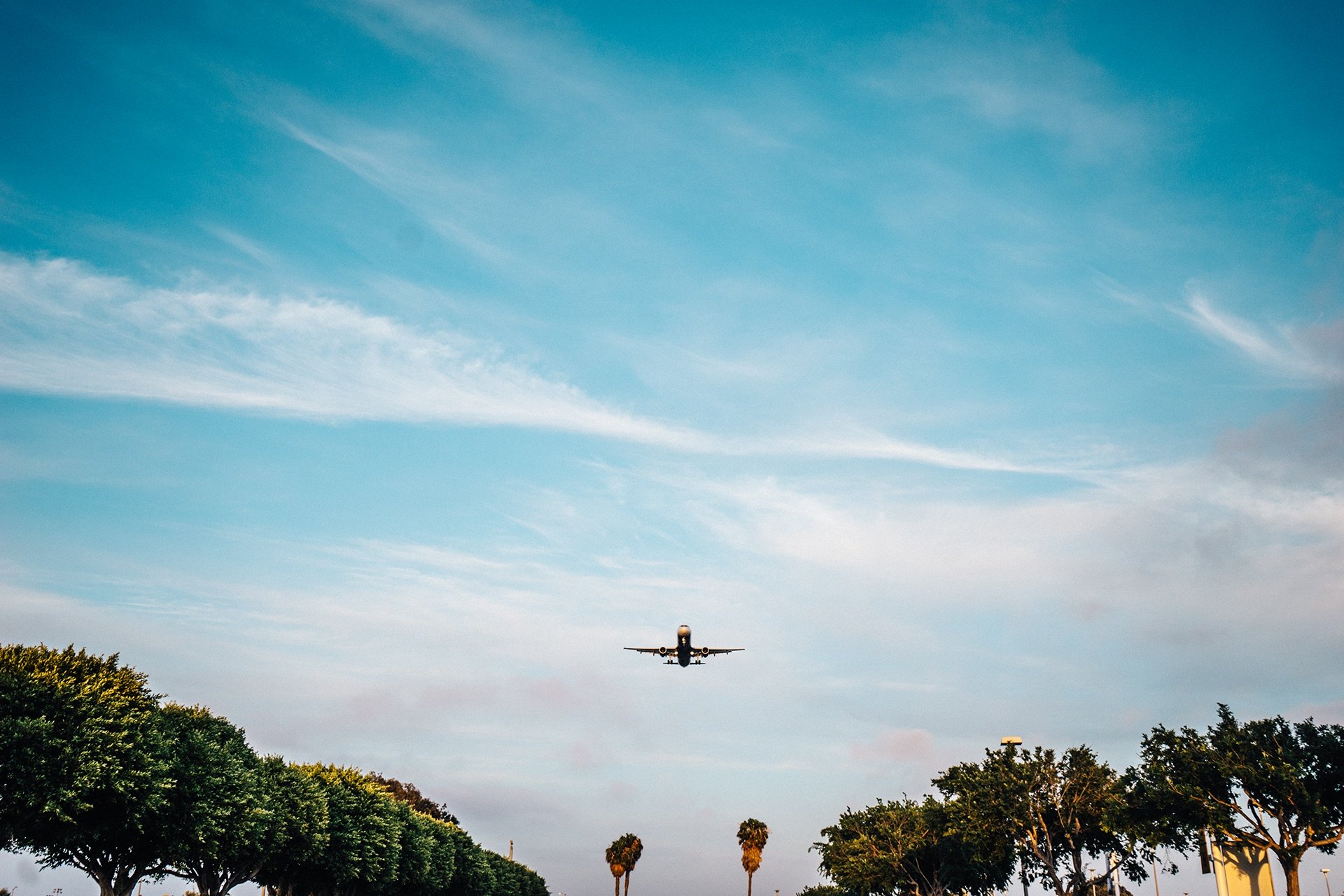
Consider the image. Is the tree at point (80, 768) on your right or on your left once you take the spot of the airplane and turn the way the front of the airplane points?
on your right

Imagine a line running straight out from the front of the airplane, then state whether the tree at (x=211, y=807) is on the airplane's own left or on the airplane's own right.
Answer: on the airplane's own right

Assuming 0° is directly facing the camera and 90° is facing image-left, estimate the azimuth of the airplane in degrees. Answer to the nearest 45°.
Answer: approximately 0°
